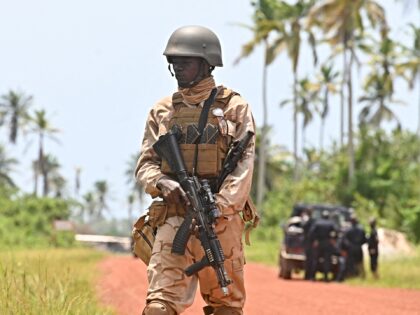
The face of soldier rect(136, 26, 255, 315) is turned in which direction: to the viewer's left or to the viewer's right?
to the viewer's left
